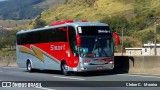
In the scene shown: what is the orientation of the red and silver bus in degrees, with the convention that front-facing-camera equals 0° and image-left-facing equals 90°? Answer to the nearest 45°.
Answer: approximately 315°

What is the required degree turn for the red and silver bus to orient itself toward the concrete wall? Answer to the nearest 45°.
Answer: approximately 45° to its left
